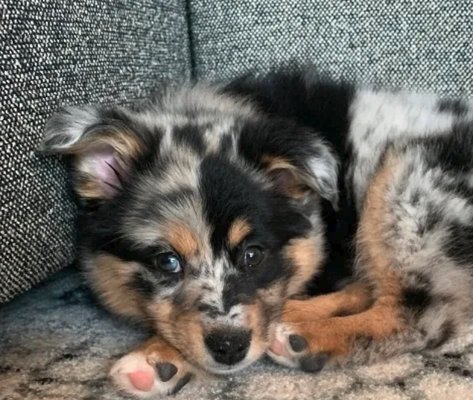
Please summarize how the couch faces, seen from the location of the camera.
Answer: facing the viewer

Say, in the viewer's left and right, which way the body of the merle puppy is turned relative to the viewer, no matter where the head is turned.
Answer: facing the viewer and to the left of the viewer
